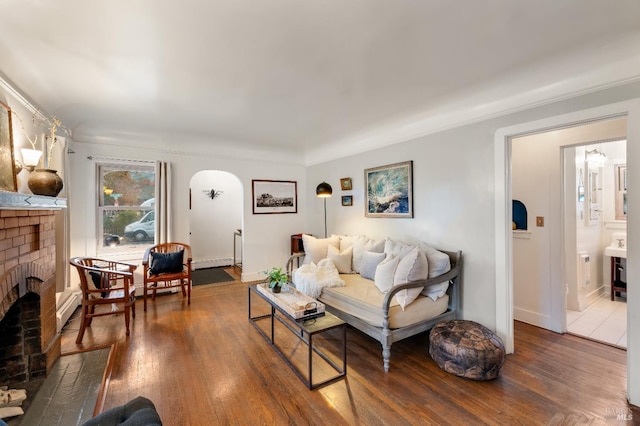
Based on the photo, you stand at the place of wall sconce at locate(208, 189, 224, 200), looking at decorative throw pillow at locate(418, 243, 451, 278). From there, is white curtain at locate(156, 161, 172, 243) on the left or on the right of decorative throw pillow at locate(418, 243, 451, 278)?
right

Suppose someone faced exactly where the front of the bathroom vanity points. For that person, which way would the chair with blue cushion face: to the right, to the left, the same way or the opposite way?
to the left

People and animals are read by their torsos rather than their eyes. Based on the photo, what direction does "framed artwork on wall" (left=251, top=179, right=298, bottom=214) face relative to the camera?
toward the camera

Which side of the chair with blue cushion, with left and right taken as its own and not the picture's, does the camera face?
front

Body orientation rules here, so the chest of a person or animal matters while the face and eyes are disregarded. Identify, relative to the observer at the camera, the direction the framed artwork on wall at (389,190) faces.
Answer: facing the viewer and to the left of the viewer

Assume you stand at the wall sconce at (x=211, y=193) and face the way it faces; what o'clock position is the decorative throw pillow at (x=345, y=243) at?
The decorative throw pillow is roughly at 11 o'clock from the wall sconce.

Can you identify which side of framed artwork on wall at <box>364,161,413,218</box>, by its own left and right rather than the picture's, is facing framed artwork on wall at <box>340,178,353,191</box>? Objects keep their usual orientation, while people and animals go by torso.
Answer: right

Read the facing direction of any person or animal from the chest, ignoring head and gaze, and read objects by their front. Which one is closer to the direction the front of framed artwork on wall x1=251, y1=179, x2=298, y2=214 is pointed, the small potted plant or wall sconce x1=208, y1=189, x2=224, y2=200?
the small potted plant

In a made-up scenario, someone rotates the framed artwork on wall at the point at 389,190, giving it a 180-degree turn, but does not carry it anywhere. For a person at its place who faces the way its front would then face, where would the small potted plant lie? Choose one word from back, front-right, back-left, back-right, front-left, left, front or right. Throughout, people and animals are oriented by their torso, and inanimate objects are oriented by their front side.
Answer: back

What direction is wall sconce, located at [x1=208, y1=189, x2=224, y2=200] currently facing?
toward the camera

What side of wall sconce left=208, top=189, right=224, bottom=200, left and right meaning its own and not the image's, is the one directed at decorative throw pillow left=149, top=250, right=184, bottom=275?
front

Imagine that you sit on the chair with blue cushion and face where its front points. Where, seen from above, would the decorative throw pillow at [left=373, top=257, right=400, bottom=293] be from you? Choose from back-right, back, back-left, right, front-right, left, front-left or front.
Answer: front-left

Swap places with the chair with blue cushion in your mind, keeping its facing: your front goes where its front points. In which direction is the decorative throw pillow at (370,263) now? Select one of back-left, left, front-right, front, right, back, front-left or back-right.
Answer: front-left

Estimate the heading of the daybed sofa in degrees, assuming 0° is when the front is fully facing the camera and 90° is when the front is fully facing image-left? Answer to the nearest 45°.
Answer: approximately 45°

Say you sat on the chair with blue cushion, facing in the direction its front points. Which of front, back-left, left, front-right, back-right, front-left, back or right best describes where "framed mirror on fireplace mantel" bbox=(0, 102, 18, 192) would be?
front-right

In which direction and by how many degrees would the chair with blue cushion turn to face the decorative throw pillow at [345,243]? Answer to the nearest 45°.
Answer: approximately 45° to its left

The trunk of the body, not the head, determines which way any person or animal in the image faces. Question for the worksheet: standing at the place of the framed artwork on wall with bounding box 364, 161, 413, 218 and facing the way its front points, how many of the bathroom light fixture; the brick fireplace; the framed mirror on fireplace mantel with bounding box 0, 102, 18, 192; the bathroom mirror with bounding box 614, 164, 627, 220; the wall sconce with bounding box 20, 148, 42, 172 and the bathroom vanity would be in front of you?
3

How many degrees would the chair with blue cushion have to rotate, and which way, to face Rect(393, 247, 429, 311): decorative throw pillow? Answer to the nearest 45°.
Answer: approximately 45° to its left
